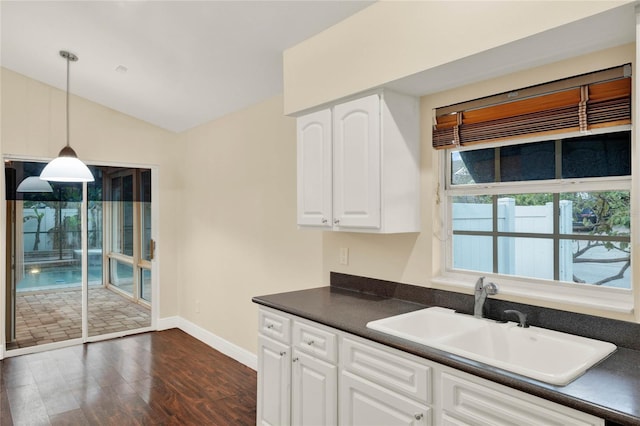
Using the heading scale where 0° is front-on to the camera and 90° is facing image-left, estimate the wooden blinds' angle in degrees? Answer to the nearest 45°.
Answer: approximately 45°

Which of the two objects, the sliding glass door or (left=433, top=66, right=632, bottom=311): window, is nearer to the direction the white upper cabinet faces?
the sliding glass door

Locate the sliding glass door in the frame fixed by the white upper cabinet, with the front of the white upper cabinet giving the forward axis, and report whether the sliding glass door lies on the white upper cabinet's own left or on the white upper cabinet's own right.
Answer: on the white upper cabinet's own right

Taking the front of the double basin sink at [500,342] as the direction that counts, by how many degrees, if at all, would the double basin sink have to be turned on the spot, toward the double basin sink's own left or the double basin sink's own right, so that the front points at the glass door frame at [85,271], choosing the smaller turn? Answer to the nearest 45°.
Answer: approximately 45° to the double basin sink's own right

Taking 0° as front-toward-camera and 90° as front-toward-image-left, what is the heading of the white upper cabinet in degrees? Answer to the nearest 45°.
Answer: approximately 45°

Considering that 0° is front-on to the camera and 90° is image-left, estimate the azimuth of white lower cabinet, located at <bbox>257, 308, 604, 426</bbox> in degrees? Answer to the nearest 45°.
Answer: approximately 45°

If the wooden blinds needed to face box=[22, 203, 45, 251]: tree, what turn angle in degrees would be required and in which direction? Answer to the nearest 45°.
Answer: approximately 45° to its right
